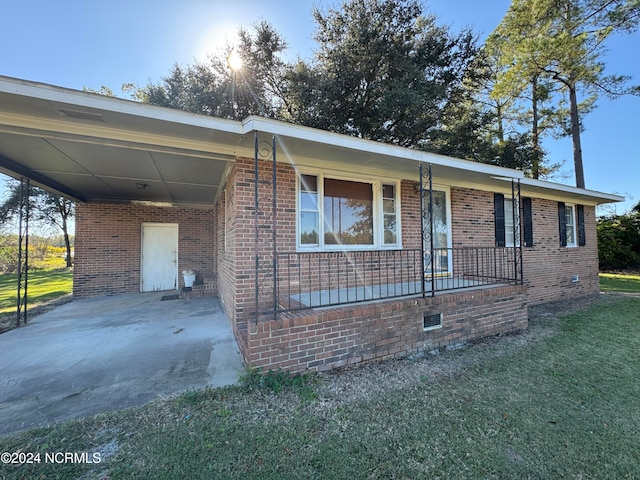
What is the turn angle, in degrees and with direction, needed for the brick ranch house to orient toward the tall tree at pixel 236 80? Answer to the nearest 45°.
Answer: approximately 180°

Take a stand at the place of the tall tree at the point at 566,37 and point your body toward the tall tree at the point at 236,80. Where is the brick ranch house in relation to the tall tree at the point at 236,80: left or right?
left

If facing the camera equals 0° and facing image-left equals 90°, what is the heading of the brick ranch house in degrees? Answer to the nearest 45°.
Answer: approximately 315°

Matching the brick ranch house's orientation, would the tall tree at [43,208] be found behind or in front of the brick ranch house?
behind
